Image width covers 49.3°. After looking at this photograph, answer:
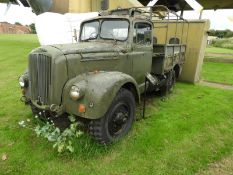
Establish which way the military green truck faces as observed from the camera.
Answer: facing the viewer and to the left of the viewer
